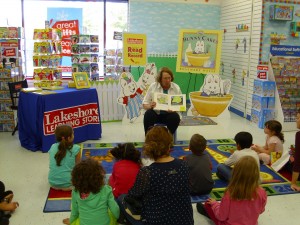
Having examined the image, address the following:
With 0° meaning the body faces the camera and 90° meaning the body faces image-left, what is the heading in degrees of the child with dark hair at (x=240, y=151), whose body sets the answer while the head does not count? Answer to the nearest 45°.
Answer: approximately 135°

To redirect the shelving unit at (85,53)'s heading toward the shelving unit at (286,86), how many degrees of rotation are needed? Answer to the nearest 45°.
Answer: approximately 45° to its left

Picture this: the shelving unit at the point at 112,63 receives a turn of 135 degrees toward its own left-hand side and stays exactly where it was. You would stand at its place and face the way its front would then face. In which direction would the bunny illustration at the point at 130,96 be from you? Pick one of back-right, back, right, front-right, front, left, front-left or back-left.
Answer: back-right

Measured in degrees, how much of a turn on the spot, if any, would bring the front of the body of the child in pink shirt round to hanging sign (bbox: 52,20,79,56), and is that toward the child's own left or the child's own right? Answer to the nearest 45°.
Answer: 0° — they already face it

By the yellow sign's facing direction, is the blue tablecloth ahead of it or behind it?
ahead

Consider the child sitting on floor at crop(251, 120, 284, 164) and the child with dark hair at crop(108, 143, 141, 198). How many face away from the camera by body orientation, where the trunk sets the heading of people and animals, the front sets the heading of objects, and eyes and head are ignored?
1

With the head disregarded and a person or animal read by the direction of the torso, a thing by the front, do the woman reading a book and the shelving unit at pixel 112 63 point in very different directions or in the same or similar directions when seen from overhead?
same or similar directions

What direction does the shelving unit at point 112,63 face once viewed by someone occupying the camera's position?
facing the viewer

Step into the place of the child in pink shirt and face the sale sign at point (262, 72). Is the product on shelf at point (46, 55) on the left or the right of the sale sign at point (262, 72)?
left

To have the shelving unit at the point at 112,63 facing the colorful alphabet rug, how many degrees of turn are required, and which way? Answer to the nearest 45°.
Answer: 0° — it already faces it

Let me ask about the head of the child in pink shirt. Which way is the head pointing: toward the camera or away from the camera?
away from the camera

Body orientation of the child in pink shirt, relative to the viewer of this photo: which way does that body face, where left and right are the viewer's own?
facing away from the viewer and to the left of the viewer

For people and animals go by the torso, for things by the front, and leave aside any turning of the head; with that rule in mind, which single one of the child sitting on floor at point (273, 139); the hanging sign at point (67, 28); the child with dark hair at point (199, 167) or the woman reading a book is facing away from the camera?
the child with dark hair

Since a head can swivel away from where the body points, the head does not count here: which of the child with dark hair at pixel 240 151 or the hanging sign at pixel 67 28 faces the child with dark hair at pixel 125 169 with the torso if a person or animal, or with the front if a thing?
the hanging sign

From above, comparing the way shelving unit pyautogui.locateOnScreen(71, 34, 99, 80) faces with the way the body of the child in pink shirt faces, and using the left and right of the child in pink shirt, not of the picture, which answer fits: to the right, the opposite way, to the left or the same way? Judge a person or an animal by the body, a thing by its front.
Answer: the opposite way

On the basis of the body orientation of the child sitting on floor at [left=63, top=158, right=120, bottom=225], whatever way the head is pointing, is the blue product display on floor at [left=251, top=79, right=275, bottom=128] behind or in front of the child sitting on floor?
in front

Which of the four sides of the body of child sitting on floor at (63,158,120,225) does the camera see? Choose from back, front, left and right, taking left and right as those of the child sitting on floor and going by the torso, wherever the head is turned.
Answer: back

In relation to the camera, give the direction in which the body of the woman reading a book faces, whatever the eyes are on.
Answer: toward the camera

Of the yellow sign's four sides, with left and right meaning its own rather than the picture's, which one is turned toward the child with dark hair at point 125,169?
front

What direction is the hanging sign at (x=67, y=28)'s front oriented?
toward the camera

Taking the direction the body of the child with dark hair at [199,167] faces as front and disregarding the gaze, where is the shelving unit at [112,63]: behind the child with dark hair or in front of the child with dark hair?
in front

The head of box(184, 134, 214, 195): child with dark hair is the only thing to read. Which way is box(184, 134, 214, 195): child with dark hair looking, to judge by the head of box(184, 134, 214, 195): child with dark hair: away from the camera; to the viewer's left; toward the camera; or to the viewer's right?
away from the camera
